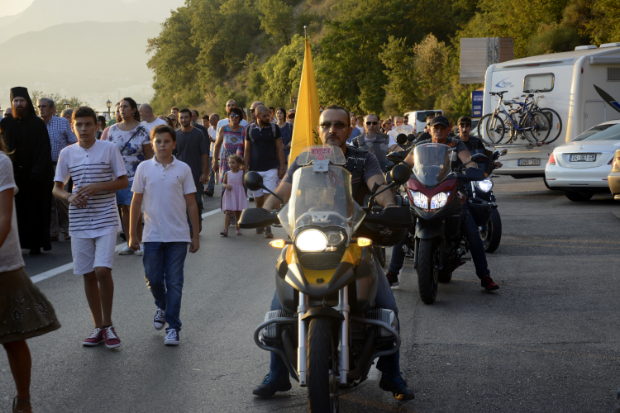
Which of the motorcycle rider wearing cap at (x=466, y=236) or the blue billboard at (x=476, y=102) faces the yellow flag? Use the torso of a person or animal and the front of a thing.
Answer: the blue billboard

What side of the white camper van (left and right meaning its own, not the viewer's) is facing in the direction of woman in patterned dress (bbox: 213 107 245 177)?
back

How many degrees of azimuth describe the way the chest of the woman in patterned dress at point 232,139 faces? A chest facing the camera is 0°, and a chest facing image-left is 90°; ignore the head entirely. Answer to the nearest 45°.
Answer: approximately 0°

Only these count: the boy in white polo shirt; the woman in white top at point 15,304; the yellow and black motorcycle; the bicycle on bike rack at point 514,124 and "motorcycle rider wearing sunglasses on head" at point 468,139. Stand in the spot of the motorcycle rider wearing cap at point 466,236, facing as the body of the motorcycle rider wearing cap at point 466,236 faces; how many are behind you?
2

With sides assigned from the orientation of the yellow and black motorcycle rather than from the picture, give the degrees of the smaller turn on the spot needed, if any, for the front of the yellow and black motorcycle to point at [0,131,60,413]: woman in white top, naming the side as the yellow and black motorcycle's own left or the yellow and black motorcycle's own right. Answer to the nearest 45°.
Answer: approximately 90° to the yellow and black motorcycle's own right

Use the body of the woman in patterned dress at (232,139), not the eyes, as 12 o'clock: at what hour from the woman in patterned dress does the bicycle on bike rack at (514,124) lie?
The bicycle on bike rack is roughly at 8 o'clock from the woman in patterned dress.

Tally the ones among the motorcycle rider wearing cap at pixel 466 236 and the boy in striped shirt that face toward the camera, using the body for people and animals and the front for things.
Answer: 2

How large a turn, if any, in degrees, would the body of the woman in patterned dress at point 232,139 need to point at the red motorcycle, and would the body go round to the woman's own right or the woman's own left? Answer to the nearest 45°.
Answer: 0° — they already face it

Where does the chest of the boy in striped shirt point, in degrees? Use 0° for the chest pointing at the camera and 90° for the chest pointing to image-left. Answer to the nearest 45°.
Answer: approximately 0°
